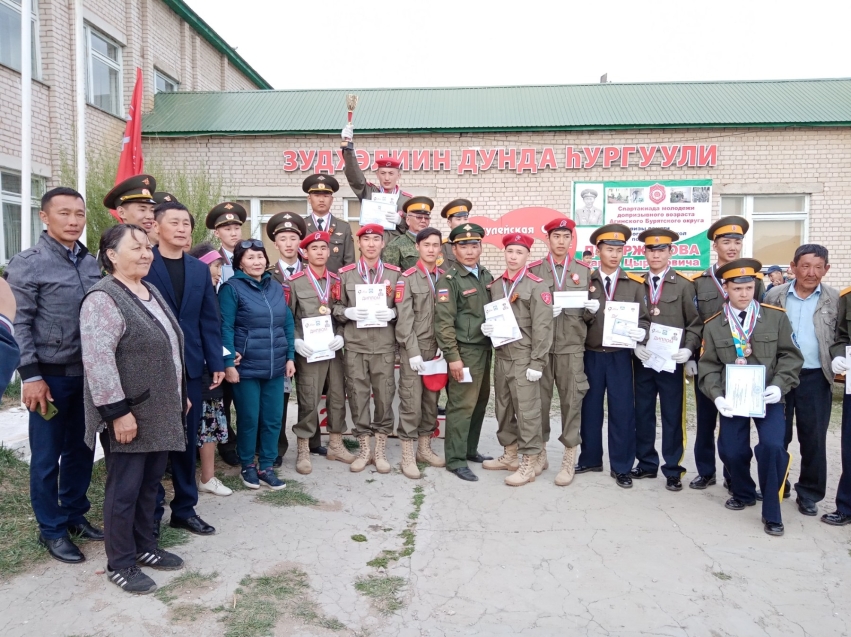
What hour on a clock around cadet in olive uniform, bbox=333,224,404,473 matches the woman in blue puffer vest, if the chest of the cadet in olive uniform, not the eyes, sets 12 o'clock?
The woman in blue puffer vest is roughly at 2 o'clock from the cadet in olive uniform.

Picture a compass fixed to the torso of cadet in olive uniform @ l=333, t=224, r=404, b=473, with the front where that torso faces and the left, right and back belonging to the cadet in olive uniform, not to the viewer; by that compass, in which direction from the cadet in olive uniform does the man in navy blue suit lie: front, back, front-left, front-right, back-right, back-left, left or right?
front-right

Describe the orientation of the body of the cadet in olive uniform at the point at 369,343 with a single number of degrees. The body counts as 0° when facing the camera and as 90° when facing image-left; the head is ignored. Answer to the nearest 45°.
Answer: approximately 0°

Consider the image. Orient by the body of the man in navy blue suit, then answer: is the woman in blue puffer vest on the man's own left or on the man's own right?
on the man's own left

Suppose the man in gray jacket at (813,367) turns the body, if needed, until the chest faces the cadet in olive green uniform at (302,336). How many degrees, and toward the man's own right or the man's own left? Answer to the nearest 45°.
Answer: approximately 90° to the man's own right

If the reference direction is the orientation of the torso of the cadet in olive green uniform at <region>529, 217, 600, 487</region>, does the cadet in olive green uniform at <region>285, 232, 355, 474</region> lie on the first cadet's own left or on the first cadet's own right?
on the first cadet's own right

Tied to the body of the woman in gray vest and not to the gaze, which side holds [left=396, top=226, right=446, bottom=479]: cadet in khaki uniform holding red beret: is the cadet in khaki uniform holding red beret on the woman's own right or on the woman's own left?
on the woman's own left

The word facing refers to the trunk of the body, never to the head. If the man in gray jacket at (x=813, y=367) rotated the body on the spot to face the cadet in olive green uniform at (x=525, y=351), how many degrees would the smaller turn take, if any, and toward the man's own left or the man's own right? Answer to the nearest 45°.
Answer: approximately 90° to the man's own right

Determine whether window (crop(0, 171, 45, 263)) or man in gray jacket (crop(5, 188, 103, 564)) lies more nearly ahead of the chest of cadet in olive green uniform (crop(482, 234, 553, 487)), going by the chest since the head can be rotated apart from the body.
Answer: the man in gray jacket

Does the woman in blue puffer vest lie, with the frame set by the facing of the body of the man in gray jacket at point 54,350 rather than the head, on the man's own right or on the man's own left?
on the man's own left

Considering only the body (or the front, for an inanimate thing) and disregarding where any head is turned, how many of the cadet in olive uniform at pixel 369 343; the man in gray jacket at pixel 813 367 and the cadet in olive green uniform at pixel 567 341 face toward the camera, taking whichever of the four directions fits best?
3
